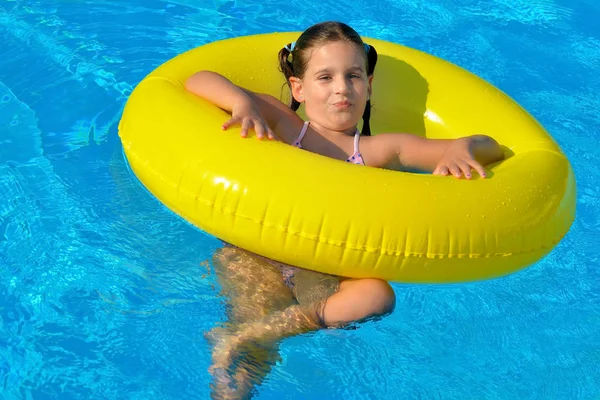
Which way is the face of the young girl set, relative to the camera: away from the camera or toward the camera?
toward the camera

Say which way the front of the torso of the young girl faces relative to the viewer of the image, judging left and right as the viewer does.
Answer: facing the viewer
